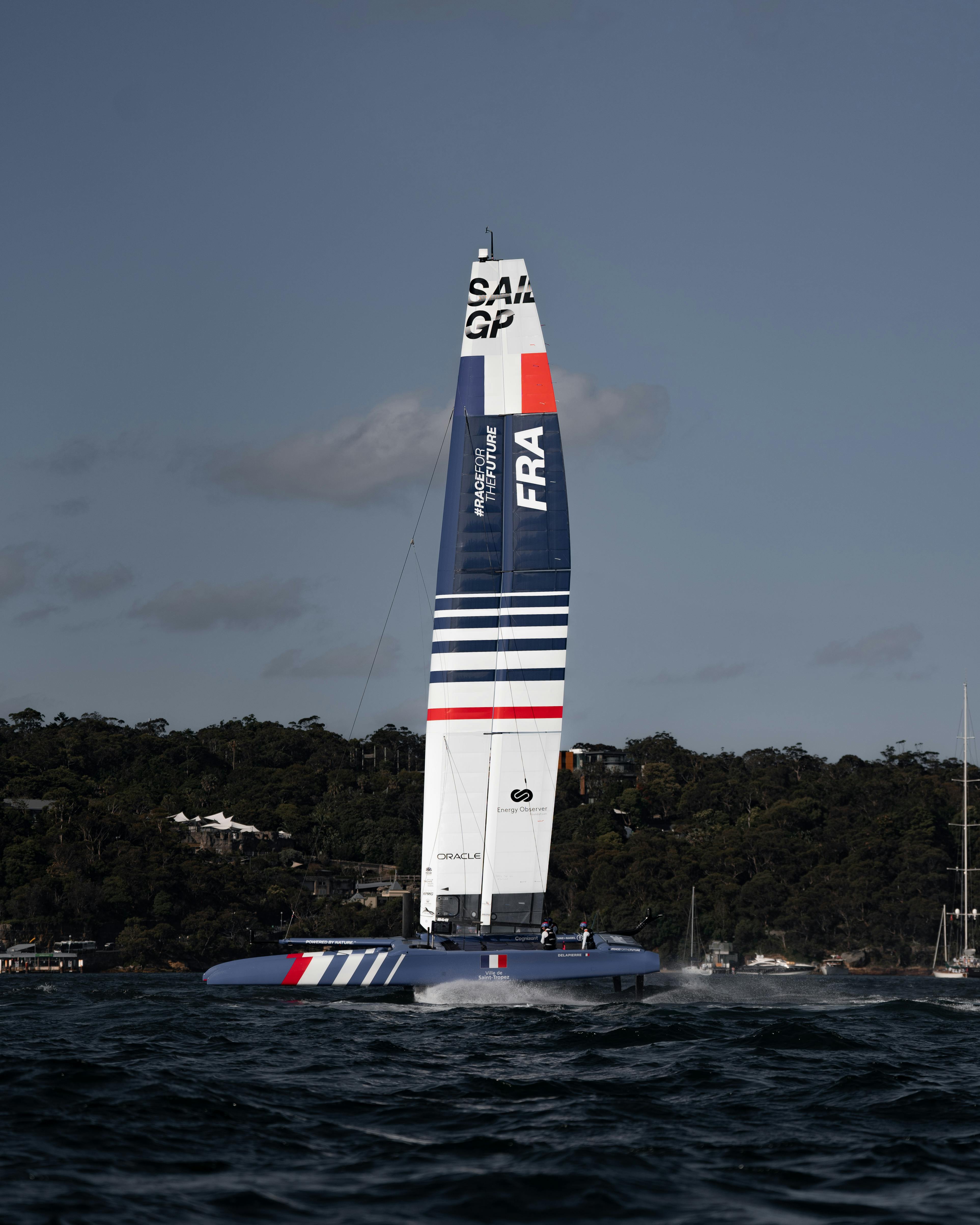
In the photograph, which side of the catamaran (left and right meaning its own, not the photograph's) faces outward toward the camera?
left
